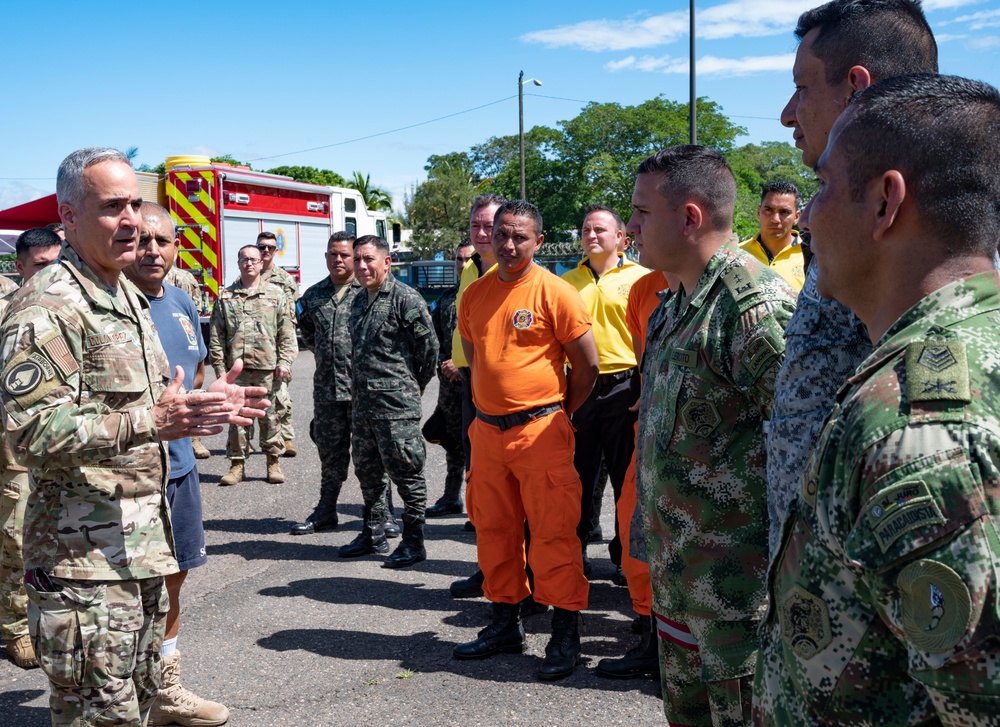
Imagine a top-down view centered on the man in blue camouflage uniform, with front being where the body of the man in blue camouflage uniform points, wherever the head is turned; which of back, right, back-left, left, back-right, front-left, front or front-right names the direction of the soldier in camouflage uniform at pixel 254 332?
front-right

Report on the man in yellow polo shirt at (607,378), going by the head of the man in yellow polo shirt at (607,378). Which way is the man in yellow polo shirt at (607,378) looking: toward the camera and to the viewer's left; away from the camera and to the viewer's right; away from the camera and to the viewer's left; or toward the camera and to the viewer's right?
toward the camera and to the viewer's left

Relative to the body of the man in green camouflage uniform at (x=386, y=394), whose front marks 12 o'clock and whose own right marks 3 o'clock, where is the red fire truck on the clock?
The red fire truck is roughly at 4 o'clock from the man in green camouflage uniform.

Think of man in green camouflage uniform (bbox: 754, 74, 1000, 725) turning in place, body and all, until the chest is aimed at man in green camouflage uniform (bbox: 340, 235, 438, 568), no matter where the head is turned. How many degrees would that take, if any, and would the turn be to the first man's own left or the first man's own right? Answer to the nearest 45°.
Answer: approximately 45° to the first man's own right

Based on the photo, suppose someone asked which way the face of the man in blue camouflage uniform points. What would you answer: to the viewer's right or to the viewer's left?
to the viewer's left

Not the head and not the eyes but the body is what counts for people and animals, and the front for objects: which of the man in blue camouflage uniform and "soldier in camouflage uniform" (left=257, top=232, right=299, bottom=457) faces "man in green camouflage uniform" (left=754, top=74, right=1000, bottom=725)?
the soldier in camouflage uniform

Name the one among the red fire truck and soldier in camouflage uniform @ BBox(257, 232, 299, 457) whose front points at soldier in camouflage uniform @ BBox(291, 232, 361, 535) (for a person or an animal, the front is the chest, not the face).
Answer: soldier in camouflage uniform @ BBox(257, 232, 299, 457)

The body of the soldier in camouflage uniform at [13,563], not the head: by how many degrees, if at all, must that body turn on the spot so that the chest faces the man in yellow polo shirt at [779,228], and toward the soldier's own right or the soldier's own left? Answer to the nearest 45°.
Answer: approximately 45° to the soldier's own left

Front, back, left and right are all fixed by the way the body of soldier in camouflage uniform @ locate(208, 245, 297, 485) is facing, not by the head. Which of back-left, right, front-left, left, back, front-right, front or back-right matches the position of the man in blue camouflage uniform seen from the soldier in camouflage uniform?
front

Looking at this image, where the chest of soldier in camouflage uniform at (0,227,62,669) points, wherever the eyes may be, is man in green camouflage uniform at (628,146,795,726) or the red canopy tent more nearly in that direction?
the man in green camouflage uniform

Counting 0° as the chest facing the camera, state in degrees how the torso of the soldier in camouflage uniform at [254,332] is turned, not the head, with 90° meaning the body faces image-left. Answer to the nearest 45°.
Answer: approximately 0°

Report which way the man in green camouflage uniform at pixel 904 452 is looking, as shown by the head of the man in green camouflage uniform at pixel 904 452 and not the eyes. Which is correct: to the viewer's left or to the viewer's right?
to the viewer's left

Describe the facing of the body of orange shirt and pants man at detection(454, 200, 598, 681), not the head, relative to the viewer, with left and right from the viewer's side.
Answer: facing the viewer and to the left of the viewer

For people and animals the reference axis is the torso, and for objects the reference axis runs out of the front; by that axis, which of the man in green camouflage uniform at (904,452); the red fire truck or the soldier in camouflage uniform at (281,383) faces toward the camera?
the soldier in camouflage uniform

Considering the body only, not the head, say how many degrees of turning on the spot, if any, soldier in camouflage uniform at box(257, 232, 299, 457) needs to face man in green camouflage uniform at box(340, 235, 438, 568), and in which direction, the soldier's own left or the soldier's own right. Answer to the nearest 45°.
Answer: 0° — they already face them

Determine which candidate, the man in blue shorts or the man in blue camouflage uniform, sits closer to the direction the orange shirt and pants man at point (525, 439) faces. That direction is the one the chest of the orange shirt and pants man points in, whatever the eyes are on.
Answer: the man in blue shorts
